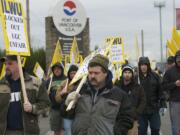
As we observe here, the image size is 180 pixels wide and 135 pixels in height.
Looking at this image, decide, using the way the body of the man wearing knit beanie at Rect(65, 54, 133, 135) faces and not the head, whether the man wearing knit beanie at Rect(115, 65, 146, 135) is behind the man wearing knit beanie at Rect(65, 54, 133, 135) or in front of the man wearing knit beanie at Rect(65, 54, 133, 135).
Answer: behind

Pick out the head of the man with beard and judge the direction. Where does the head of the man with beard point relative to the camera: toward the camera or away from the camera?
toward the camera

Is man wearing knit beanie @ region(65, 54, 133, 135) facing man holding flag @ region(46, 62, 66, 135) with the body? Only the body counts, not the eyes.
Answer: no

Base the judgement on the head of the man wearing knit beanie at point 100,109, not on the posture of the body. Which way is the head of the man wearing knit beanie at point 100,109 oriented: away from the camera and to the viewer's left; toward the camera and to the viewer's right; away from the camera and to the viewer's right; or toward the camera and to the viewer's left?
toward the camera and to the viewer's left

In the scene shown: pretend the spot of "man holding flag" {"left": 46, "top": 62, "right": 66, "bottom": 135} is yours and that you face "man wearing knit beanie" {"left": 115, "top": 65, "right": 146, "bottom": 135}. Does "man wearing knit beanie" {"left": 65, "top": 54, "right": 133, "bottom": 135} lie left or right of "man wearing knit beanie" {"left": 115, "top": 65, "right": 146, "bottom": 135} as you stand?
right

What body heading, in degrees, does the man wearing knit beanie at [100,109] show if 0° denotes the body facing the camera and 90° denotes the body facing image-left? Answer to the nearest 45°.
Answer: approximately 45°

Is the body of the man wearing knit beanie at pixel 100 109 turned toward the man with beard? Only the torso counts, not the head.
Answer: no
